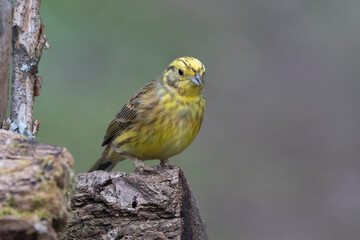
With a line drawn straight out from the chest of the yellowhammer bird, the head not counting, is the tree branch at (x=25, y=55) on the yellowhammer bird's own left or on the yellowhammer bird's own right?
on the yellowhammer bird's own right

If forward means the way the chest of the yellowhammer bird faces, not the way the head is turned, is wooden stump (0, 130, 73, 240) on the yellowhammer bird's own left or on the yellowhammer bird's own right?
on the yellowhammer bird's own right

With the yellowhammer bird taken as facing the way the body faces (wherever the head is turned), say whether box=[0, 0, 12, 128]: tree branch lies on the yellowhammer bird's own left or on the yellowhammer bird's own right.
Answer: on the yellowhammer bird's own right

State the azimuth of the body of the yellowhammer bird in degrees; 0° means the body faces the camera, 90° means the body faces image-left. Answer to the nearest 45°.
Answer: approximately 315°
